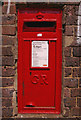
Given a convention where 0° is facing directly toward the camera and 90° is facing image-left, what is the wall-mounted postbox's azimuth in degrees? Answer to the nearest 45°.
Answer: approximately 0°
